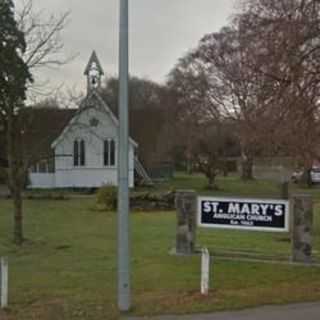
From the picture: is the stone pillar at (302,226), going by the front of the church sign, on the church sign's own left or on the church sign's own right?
on the church sign's own left

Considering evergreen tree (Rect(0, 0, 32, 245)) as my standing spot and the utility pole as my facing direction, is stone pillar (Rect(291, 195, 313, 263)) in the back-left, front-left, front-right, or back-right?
front-left

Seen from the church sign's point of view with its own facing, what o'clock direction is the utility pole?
The utility pole is roughly at 1 o'clock from the church sign.

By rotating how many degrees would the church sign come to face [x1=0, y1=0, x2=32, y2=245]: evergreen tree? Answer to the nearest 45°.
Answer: approximately 135° to its right

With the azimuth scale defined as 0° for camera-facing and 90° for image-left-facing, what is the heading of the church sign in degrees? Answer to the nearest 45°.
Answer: approximately 0°

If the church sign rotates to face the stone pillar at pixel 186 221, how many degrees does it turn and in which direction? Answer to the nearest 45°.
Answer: approximately 135° to its right
